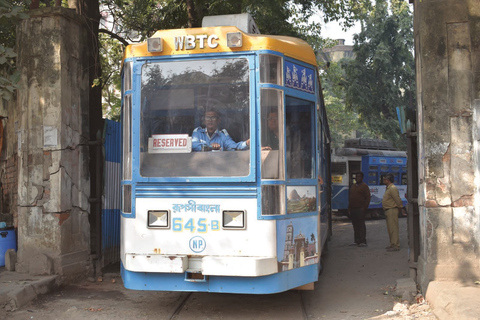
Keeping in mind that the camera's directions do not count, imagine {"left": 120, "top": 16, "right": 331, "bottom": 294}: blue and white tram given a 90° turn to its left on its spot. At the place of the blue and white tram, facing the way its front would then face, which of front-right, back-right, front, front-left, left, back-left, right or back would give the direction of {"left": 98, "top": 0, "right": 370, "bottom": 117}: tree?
left

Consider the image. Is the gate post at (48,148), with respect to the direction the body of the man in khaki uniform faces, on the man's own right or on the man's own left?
on the man's own left

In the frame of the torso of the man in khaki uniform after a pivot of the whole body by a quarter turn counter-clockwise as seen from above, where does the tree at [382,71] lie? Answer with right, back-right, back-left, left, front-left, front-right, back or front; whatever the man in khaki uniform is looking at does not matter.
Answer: back

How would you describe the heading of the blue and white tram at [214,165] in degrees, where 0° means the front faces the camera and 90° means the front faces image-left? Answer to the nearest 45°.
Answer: approximately 0°

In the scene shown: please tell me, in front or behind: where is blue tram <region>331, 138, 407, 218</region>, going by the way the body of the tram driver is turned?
behind

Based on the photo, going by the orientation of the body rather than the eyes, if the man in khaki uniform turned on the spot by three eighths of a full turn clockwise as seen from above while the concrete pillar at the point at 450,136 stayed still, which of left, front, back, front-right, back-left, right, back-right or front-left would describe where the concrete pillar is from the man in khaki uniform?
back-right

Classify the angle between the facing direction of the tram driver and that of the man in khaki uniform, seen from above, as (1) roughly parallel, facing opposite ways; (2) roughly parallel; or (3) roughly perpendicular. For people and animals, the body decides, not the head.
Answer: roughly perpendicular

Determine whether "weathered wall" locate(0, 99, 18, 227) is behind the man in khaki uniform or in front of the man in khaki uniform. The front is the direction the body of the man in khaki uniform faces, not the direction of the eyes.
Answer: in front
